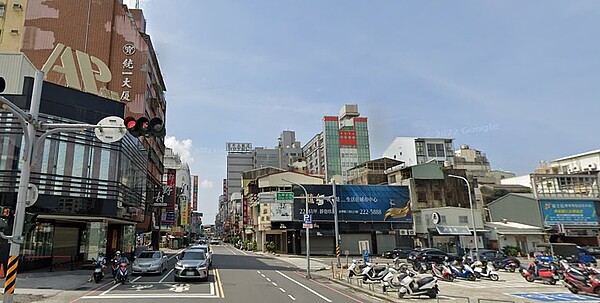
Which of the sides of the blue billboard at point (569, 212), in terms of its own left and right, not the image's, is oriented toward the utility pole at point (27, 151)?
front

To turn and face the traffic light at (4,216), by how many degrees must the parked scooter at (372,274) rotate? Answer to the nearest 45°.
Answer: approximately 45° to its left

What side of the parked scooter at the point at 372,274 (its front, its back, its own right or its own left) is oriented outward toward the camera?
left

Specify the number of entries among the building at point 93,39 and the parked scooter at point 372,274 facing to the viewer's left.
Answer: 1

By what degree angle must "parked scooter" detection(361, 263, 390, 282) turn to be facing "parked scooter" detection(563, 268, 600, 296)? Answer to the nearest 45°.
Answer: approximately 180°

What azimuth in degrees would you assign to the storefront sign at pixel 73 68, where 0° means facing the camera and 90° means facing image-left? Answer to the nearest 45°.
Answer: approximately 315°

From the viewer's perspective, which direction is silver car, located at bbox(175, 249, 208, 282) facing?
toward the camera

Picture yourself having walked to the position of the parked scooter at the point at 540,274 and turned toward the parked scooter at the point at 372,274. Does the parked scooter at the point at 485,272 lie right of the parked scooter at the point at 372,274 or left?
right

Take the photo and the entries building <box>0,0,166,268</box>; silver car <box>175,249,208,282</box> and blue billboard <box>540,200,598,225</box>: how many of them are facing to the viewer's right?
1

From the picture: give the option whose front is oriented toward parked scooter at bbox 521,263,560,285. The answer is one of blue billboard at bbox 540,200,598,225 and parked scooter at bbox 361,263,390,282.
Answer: the blue billboard

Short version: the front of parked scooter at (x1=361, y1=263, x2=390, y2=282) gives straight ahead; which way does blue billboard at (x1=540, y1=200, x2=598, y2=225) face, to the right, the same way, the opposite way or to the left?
to the left

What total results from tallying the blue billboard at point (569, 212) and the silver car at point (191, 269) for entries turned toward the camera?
2

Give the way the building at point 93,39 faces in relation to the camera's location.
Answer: facing to the right of the viewer

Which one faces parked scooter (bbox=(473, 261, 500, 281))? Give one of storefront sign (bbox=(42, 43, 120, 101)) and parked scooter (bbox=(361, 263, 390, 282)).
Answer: the storefront sign
